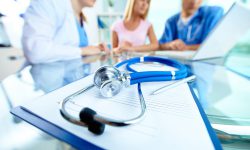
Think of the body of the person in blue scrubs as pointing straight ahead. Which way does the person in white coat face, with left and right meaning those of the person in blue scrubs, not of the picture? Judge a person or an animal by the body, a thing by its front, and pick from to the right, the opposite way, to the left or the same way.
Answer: to the left

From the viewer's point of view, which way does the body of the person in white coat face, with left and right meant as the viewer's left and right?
facing to the right of the viewer

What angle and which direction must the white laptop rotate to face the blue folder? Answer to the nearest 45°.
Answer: approximately 135° to its left

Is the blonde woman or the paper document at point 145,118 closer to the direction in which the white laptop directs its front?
the blonde woman

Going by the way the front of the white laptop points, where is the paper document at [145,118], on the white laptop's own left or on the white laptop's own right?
on the white laptop's own left

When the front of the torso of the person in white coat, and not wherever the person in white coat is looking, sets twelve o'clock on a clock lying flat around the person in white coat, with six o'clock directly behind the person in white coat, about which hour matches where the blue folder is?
The blue folder is roughly at 3 o'clock from the person in white coat.

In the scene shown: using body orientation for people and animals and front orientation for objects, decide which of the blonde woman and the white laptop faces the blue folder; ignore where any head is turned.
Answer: the blonde woman

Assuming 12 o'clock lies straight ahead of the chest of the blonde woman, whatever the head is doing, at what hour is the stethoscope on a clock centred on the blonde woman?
The stethoscope is roughly at 12 o'clock from the blonde woman.

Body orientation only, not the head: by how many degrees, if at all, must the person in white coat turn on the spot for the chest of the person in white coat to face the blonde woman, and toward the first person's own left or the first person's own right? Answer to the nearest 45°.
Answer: approximately 45° to the first person's own left

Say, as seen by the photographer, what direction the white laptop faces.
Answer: facing away from the viewer and to the left of the viewer

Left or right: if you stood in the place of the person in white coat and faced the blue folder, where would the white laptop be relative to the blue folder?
left
